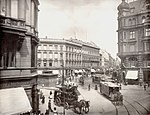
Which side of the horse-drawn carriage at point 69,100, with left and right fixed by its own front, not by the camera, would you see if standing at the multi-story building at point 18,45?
right

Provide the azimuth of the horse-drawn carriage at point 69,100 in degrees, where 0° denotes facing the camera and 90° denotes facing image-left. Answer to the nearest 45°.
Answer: approximately 315°
